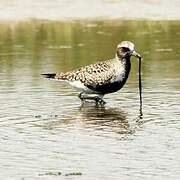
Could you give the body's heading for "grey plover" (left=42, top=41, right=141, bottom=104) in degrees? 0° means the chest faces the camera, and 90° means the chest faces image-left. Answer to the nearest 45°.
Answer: approximately 270°
